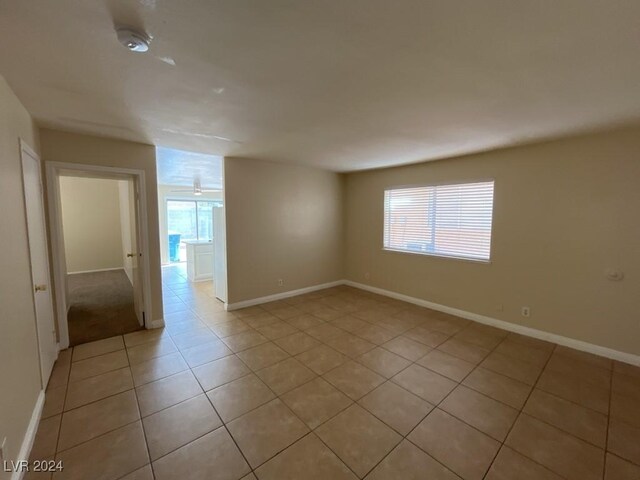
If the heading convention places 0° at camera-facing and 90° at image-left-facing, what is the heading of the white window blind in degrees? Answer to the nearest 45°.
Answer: approximately 45°

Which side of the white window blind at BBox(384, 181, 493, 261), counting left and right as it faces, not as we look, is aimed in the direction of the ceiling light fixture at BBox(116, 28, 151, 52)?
front
